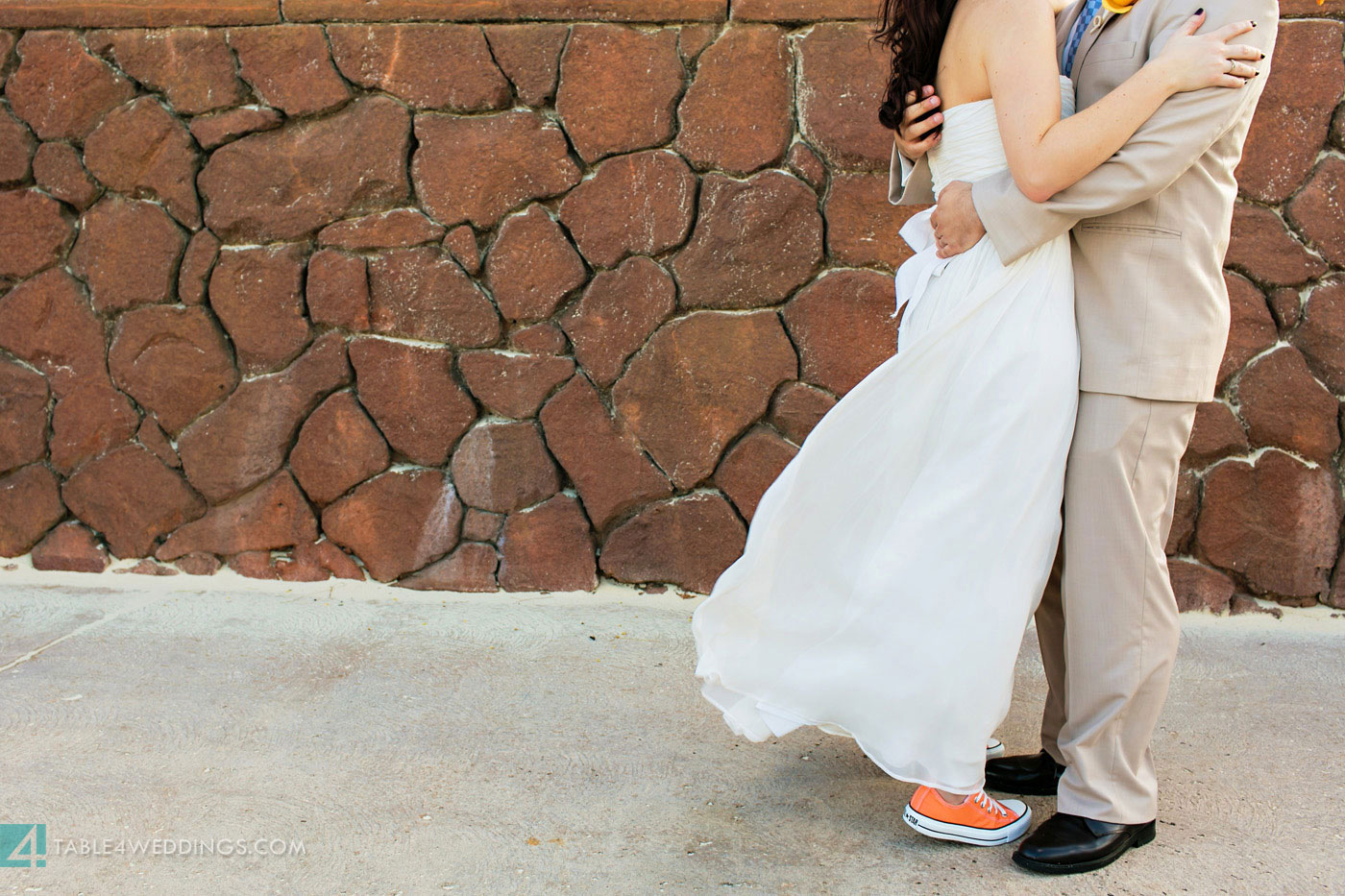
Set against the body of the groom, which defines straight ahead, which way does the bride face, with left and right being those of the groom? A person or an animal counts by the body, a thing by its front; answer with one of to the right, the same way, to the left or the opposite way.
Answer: the opposite way

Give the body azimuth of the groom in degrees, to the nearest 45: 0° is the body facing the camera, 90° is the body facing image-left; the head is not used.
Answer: approximately 90°

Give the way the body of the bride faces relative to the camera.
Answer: to the viewer's right

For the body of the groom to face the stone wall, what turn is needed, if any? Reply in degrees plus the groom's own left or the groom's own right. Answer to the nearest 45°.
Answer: approximately 45° to the groom's own right
